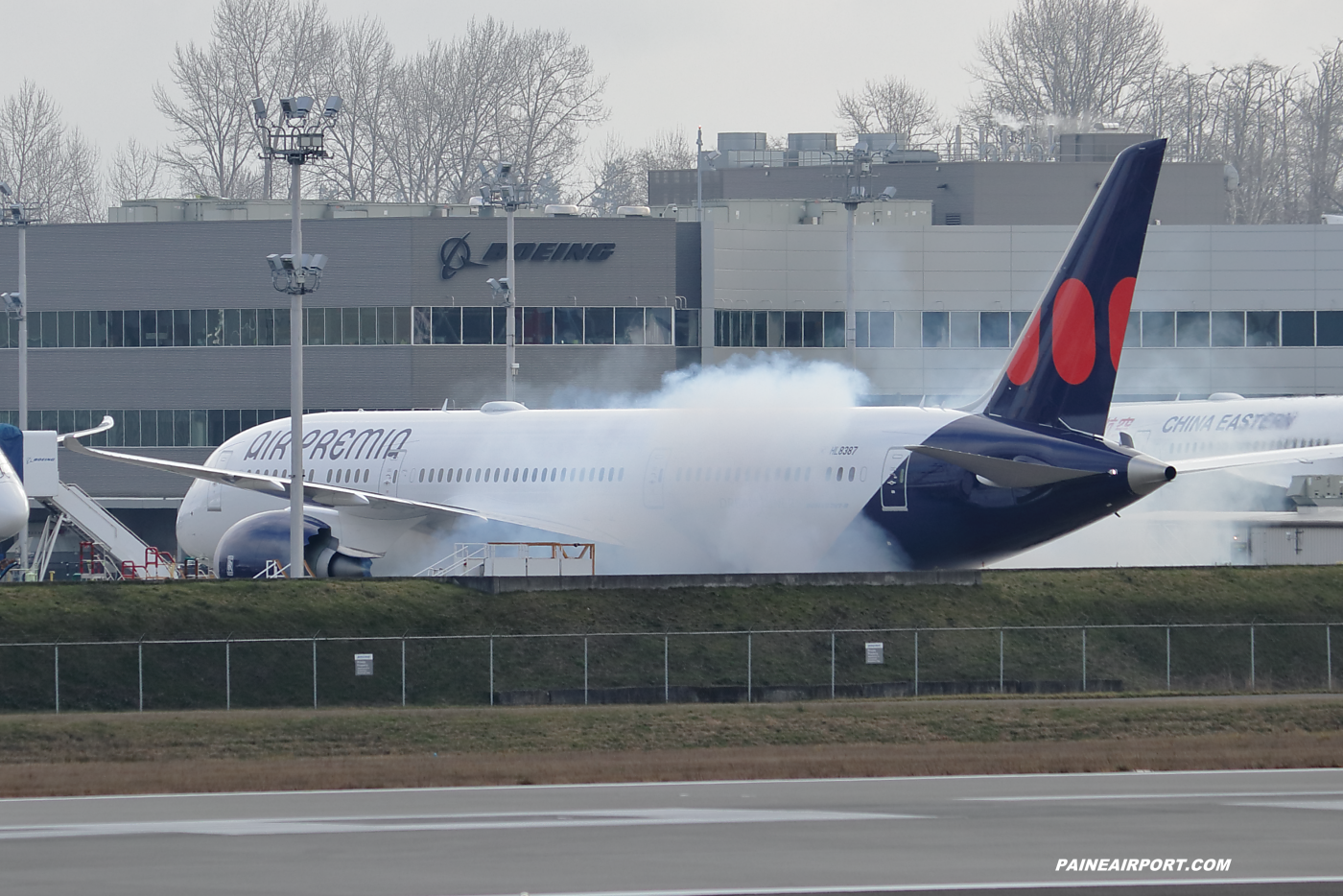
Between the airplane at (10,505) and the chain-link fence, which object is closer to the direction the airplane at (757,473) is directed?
the airplane

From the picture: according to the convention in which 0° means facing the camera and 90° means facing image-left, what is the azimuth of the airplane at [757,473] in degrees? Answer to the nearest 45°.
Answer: approximately 135°

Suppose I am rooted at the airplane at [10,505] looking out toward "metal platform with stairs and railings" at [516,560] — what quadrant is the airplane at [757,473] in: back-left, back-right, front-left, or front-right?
front-left

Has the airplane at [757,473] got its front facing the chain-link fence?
no
